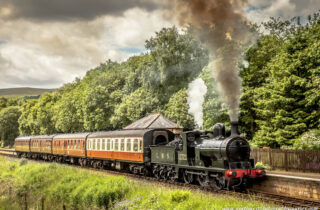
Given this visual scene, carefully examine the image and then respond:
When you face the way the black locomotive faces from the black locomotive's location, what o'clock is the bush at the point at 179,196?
The bush is roughly at 2 o'clock from the black locomotive.

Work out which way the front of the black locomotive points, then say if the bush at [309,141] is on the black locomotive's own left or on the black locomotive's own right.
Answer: on the black locomotive's own left

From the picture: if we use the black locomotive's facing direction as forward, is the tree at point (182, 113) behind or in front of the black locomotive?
behind

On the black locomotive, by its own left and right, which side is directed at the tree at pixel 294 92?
left

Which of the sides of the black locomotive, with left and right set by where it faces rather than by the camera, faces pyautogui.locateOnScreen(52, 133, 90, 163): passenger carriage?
back

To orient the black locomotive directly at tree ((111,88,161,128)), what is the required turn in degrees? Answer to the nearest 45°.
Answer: approximately 135° to its left

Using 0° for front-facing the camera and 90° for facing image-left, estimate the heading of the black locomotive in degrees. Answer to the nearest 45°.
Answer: approximately 315°

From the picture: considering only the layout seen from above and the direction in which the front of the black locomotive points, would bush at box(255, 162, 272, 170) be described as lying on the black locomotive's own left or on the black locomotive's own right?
on the black locomotive's own left

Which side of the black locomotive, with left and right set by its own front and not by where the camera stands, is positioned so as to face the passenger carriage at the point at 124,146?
back
